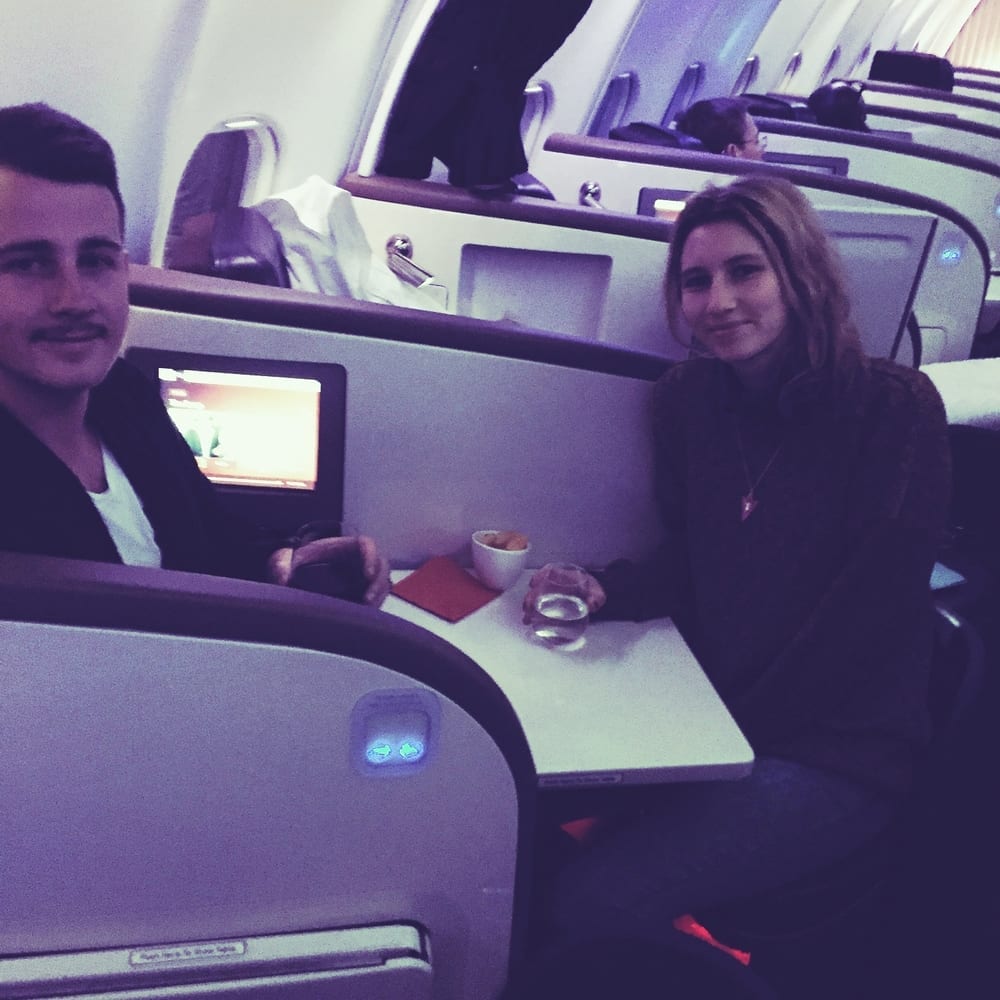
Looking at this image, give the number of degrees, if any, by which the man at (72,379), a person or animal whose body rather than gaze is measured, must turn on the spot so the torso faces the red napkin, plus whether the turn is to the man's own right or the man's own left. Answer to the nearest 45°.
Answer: approximately 90° to the man's own left

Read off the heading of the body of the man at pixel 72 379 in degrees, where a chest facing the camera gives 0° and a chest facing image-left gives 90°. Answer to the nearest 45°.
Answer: approximately 315°

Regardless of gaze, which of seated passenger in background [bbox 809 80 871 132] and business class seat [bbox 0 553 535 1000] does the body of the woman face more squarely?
the business class seat

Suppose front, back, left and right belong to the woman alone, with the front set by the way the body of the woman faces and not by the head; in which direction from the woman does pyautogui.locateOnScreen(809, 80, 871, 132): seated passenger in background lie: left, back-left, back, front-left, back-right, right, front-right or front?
back-right

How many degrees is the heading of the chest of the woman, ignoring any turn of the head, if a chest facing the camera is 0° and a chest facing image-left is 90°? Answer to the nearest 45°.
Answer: approximately 45°

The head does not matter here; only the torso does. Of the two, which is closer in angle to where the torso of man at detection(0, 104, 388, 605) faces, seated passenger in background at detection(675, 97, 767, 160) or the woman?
the woman

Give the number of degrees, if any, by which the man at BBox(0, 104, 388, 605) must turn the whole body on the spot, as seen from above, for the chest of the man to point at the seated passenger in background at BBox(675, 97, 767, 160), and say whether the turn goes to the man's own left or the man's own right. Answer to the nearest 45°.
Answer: approximately 90° to the man's own left
